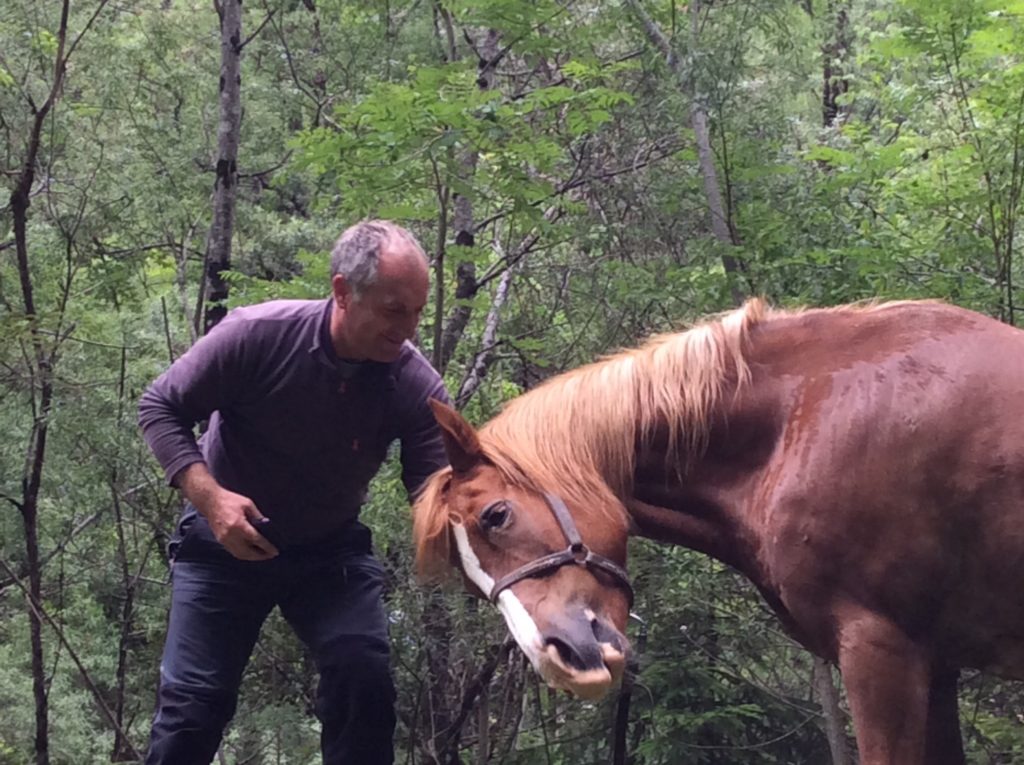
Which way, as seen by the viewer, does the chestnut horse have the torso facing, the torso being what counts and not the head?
to the viewer's left

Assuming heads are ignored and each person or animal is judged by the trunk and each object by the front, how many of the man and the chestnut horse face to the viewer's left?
1

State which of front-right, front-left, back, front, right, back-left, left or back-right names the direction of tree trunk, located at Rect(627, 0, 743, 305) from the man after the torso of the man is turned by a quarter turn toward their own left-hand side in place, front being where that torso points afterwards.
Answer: front

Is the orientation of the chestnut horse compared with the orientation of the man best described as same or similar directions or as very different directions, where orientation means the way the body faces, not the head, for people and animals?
very different directions

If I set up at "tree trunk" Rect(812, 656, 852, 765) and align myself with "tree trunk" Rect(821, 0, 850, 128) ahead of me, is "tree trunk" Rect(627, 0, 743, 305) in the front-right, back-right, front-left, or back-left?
front-left

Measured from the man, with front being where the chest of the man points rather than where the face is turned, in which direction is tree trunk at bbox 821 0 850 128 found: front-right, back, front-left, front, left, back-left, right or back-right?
left

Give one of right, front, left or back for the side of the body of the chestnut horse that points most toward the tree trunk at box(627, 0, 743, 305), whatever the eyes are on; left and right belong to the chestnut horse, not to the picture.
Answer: right

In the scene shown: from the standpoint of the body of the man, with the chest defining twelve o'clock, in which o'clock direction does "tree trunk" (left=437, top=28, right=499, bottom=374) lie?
The tree trunk is roughly at 8 o'clock from the man.

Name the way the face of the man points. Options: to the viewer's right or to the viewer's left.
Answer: to the viewer's right

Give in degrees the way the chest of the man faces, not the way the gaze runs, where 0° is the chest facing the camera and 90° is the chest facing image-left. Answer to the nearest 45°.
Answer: approximately 315°

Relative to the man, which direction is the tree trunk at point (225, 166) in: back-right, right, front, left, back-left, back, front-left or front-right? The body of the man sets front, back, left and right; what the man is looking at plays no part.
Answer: back-left
